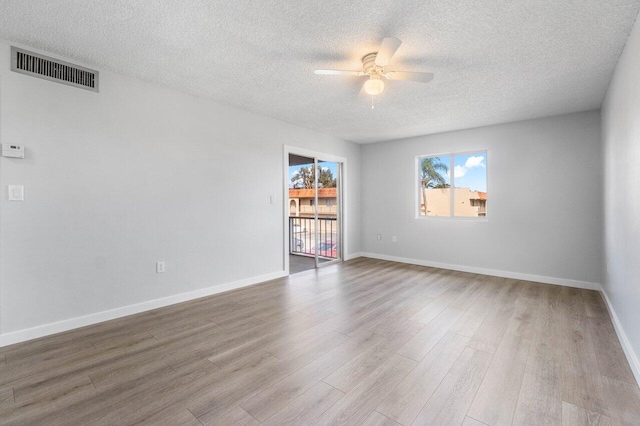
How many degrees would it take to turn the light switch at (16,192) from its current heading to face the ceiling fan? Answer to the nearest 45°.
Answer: approximately 45° to its left

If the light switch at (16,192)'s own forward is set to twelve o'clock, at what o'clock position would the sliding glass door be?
The sliding glass door is roughly at 9 o'clock from the light switch.

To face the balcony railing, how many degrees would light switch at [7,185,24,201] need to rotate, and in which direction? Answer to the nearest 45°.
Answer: approximately 90° to its left

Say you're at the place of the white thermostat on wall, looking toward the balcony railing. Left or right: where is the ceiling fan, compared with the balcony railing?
right

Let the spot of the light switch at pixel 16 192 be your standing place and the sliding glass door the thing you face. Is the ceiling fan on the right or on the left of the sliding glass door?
right

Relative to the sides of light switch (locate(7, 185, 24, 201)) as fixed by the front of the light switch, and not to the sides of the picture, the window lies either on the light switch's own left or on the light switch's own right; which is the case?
on the light switch's own left

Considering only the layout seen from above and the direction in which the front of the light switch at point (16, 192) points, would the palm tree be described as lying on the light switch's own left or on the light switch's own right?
on the light switch's own left
